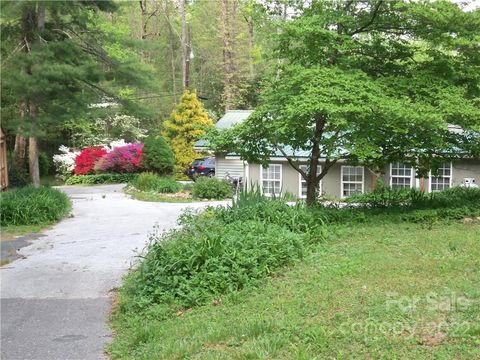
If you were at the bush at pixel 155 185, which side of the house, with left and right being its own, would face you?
right

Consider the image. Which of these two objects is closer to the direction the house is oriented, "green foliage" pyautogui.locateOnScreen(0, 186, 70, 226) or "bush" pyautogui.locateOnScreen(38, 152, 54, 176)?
the green foliage

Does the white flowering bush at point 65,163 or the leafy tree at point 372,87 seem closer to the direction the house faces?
the leafy tree

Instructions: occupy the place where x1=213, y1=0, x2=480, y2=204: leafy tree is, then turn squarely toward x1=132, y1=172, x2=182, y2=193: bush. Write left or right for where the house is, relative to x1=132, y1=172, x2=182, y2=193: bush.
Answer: right

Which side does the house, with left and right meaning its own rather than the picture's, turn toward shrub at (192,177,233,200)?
right

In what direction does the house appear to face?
toward the camera

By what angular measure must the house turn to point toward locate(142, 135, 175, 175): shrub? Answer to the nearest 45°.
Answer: approximately 135° to its right

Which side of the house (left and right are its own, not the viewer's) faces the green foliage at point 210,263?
front

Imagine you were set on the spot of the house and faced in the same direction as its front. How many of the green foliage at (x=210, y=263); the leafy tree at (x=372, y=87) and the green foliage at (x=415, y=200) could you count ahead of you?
3

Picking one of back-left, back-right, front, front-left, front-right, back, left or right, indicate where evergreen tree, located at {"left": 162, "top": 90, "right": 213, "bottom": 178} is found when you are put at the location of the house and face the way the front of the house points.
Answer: back-right

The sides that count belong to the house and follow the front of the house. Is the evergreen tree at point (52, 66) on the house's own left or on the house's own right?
on the house's own right

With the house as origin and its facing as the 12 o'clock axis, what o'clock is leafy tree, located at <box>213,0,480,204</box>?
The leafy tree is roughly at 12 o'clock from the house.
